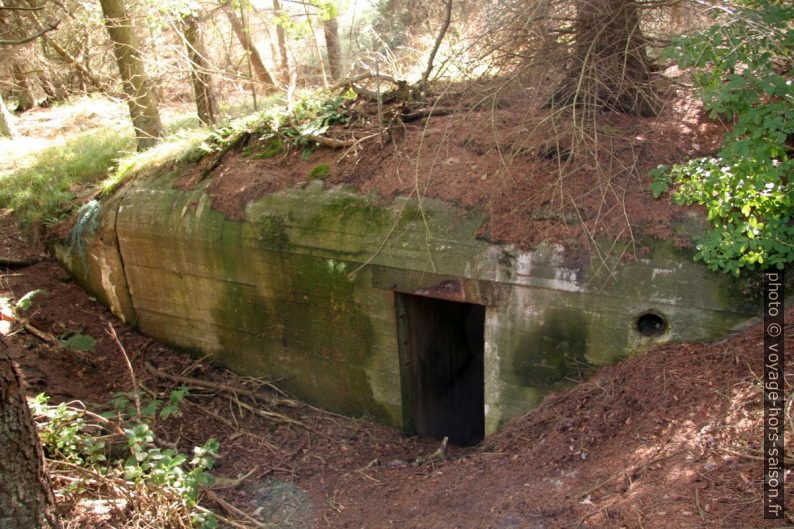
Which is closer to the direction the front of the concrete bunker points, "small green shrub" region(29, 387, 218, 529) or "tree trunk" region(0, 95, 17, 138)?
the small green shrub

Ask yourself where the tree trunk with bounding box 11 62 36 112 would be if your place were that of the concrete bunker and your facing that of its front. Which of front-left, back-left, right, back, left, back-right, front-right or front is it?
back-right

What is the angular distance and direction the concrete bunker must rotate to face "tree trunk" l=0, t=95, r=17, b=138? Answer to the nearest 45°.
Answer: approximately 135° to its right

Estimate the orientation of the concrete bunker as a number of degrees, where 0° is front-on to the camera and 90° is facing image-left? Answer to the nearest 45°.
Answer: approximately 0°

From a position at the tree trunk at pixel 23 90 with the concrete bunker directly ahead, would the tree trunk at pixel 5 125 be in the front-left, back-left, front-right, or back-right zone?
front-right

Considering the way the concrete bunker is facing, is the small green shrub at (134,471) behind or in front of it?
in front

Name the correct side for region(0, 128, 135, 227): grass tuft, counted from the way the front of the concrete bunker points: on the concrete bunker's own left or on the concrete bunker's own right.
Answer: on the concrete bunker's own right

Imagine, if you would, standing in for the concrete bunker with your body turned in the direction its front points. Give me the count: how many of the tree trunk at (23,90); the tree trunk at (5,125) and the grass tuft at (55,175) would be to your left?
0
